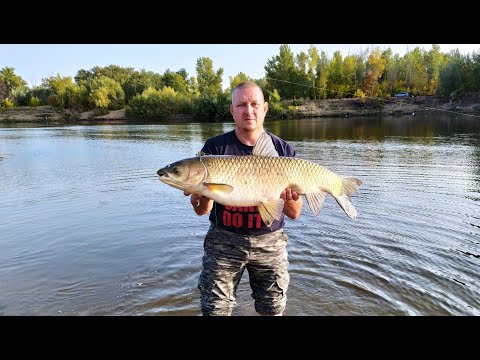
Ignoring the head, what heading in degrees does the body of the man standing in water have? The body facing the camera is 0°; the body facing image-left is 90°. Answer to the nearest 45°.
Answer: approximately 0°
